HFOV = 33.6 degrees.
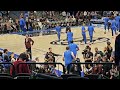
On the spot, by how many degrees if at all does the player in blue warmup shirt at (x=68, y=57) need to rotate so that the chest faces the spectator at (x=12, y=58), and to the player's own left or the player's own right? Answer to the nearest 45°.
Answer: approximately 90° to the player's own left

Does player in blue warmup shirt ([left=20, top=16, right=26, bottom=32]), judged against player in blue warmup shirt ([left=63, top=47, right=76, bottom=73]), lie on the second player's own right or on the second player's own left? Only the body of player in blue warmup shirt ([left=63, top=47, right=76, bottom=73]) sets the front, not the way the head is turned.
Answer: on the second player's own left

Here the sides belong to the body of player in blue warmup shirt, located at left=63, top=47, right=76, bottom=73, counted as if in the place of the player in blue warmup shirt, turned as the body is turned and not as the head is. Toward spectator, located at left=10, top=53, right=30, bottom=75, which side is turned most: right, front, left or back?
left

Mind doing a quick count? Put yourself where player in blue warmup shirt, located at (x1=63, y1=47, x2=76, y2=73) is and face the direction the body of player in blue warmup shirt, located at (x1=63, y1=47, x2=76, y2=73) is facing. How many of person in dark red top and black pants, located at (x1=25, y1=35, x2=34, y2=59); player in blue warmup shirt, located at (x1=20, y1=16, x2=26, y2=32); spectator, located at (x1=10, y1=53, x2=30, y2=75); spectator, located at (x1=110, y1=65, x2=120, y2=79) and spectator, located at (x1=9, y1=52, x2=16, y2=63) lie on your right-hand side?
1

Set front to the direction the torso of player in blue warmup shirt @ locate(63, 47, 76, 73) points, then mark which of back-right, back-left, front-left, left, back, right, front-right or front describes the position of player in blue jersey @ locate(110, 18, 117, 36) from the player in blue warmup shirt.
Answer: right

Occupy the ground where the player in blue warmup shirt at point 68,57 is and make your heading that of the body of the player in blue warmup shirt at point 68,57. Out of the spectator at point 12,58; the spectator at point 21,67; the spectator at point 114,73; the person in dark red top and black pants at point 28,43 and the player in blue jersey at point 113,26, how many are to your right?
2

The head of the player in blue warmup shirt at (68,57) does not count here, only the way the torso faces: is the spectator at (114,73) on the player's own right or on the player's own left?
on the player's own right

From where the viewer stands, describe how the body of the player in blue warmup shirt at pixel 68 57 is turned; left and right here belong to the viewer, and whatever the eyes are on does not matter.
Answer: facing away from the viewer

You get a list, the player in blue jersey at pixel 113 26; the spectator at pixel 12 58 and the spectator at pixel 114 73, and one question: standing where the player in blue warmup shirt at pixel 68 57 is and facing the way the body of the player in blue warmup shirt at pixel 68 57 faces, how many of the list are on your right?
2
